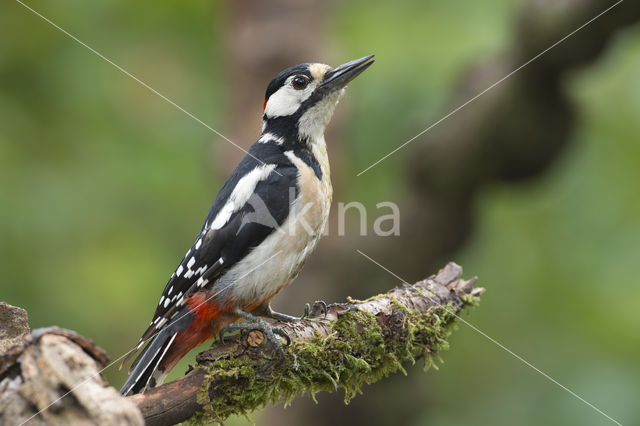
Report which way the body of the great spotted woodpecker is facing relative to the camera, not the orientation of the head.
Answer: to the viewer's right
